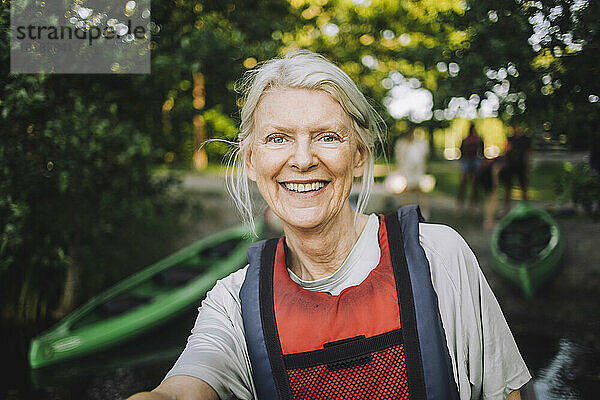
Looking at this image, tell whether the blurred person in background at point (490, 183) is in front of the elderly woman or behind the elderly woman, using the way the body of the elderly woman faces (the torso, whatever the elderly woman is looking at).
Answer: behind

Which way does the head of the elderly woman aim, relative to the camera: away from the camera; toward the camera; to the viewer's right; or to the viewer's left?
toward the camera

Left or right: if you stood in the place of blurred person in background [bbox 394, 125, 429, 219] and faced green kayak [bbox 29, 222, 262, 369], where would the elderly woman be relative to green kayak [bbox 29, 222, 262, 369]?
left

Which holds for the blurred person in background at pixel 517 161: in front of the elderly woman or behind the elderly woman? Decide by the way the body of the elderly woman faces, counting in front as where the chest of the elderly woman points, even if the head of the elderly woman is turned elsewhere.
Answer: behind

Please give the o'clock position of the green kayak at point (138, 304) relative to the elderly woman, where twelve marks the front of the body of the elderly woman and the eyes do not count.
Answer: The green kayak is roughly at 5 o'clock from the elderly woman.

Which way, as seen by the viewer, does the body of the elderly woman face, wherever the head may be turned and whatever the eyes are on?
toward the camera
